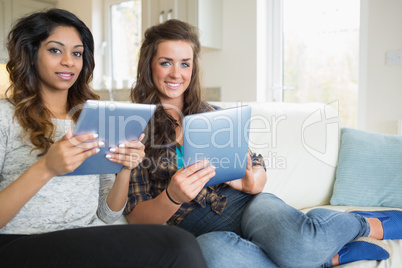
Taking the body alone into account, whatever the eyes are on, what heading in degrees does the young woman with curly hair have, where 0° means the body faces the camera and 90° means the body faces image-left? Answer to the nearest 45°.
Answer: approximately 315°

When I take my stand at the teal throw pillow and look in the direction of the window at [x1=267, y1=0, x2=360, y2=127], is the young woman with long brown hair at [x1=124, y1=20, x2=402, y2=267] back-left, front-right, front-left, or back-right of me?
back-left

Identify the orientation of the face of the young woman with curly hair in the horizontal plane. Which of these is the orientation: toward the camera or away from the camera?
toward the camera

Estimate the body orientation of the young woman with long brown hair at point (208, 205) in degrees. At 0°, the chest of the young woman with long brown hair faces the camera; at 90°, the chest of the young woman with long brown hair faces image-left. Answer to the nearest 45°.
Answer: approximately 315°

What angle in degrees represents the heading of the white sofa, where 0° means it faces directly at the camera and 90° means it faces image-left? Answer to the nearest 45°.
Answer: approximately 0°

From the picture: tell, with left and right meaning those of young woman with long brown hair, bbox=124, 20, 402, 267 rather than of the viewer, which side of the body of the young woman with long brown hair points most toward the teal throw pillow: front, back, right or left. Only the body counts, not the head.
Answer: left
